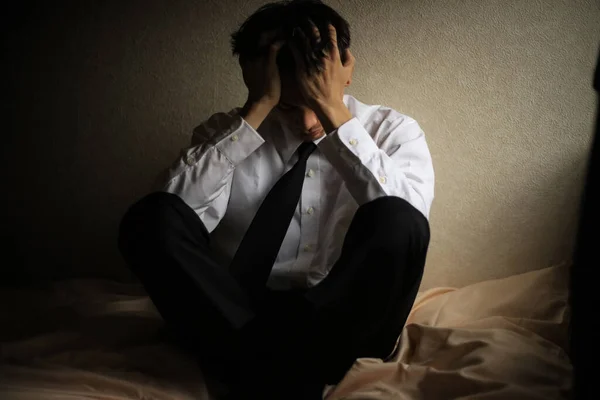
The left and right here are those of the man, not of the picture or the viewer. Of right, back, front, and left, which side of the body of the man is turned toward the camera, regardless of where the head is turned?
front

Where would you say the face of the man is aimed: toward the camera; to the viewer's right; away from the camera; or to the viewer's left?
toward the camera
